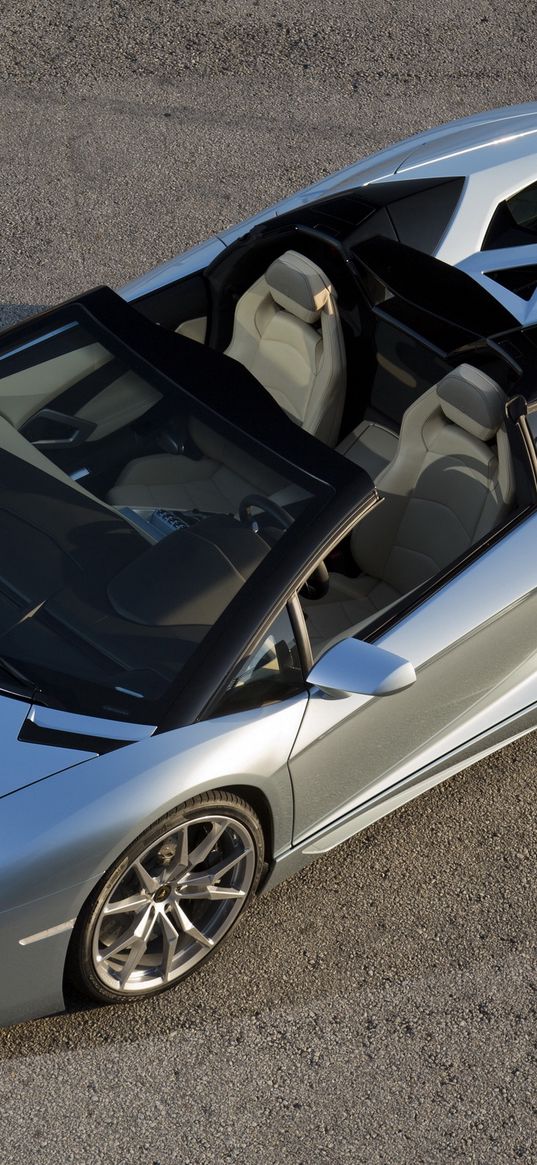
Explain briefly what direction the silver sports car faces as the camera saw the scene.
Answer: facing the viewer and to the left of the viewer
